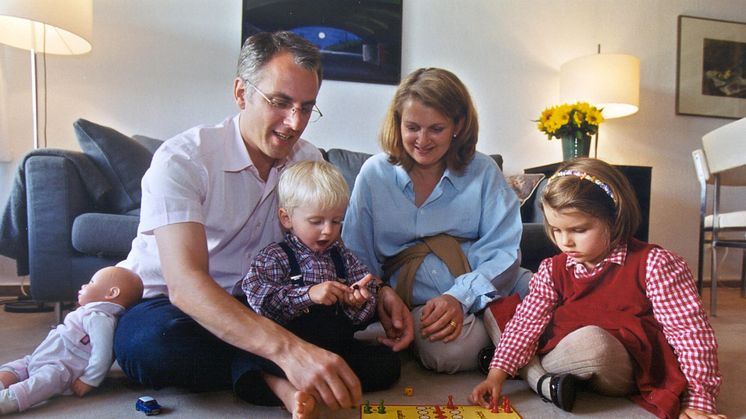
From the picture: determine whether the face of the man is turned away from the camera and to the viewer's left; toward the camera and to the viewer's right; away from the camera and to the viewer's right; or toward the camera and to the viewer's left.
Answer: toward the camera and to the viewer's right

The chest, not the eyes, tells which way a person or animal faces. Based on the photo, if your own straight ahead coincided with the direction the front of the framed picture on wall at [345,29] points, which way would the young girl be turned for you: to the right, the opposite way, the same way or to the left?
to the right

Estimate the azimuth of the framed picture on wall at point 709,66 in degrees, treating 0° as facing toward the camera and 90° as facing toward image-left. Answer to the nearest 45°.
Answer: approximately 0°

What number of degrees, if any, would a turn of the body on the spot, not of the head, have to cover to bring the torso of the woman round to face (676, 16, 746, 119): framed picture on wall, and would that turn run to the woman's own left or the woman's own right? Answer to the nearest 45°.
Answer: approximately 135° to the woman's own left

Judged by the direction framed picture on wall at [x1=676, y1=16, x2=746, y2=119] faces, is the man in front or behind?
in front

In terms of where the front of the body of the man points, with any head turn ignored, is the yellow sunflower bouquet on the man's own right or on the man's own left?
on the man's own left

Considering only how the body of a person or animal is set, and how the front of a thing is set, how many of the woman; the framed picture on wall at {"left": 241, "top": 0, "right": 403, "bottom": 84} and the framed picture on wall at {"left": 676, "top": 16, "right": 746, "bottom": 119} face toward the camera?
3

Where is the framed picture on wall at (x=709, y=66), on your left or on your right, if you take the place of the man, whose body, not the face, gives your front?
on your left

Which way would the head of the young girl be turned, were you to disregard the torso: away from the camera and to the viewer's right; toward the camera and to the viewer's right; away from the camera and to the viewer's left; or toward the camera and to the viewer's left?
toward the camera and to the viewer's left

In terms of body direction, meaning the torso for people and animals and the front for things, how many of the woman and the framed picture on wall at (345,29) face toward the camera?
2

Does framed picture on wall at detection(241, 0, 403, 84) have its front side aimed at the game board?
yes

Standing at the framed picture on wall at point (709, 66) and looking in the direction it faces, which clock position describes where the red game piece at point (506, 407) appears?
The red game piece is roughly at 12 o'clock from the framed picture on wall.

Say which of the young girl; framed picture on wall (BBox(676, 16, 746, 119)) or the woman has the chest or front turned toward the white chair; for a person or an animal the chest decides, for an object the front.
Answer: the framed picture on wall

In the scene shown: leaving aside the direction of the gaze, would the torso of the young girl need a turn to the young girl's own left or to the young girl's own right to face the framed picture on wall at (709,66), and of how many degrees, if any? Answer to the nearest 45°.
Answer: approximately 135° to the young girl's own right
